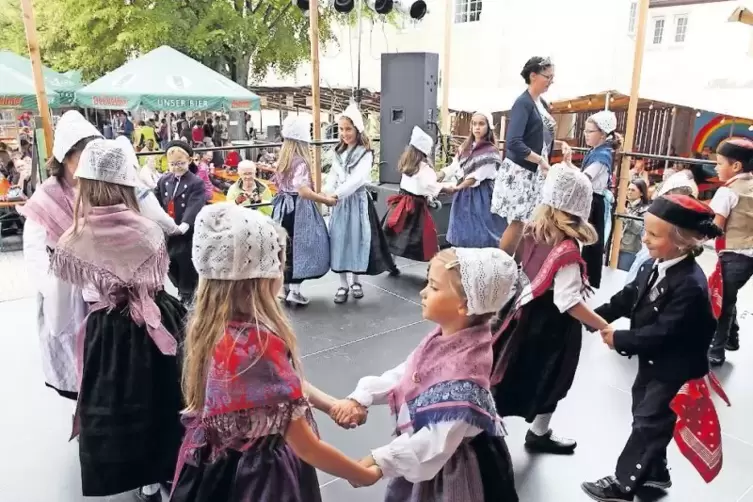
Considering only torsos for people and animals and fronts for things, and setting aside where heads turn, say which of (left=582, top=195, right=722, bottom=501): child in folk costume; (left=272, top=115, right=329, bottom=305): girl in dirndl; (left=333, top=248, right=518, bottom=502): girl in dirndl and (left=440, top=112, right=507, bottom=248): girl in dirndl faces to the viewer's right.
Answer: (left=272, top=115, right=329, bottom=305): girl in dirndl

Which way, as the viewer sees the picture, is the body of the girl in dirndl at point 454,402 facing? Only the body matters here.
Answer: to the viewer's left

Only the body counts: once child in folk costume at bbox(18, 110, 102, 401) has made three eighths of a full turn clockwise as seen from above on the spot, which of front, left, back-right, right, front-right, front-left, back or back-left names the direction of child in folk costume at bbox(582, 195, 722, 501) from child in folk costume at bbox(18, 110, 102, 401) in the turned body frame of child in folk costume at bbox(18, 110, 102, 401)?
left

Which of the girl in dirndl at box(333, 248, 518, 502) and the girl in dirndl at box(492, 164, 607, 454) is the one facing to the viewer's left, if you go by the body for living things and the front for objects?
the girl in dirndl at box(333, 248, 518, 502)

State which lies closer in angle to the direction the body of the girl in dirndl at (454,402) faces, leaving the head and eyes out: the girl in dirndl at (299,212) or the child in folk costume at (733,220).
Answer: the girl in dirndl

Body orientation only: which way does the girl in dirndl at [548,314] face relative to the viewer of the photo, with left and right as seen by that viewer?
facing away from the viewer and to the right of the viewer

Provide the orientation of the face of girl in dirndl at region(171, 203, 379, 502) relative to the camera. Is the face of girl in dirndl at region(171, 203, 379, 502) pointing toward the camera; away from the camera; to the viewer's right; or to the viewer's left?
away from the camera

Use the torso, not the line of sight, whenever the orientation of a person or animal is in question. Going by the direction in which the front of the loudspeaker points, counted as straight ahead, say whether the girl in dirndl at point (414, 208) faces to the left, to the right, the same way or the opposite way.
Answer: to the right

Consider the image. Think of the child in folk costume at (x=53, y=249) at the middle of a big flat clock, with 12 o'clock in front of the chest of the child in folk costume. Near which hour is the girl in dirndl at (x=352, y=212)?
The girl in dirndl is roughly at 11 o'clock from the child in folk costume.

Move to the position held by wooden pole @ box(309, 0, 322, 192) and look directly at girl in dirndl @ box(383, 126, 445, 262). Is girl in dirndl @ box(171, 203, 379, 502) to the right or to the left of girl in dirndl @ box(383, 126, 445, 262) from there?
right

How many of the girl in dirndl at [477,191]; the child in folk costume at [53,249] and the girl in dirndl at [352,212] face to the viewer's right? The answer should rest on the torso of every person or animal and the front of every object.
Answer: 1

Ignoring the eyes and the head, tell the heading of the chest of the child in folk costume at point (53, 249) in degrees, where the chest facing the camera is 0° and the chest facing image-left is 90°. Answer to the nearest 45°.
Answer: approximately 270°

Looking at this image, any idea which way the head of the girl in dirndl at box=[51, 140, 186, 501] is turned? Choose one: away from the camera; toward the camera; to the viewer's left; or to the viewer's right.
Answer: away from the camera

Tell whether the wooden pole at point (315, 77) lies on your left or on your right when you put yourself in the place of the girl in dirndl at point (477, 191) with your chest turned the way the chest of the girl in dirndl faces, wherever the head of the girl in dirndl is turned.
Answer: on your right

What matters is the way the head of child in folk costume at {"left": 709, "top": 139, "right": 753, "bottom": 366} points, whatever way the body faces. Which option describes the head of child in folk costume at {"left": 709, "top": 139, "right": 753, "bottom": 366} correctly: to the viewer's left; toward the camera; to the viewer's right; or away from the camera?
to the viewer's left

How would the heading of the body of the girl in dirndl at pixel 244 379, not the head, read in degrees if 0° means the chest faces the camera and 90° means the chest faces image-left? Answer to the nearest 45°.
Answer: approximately 225°
